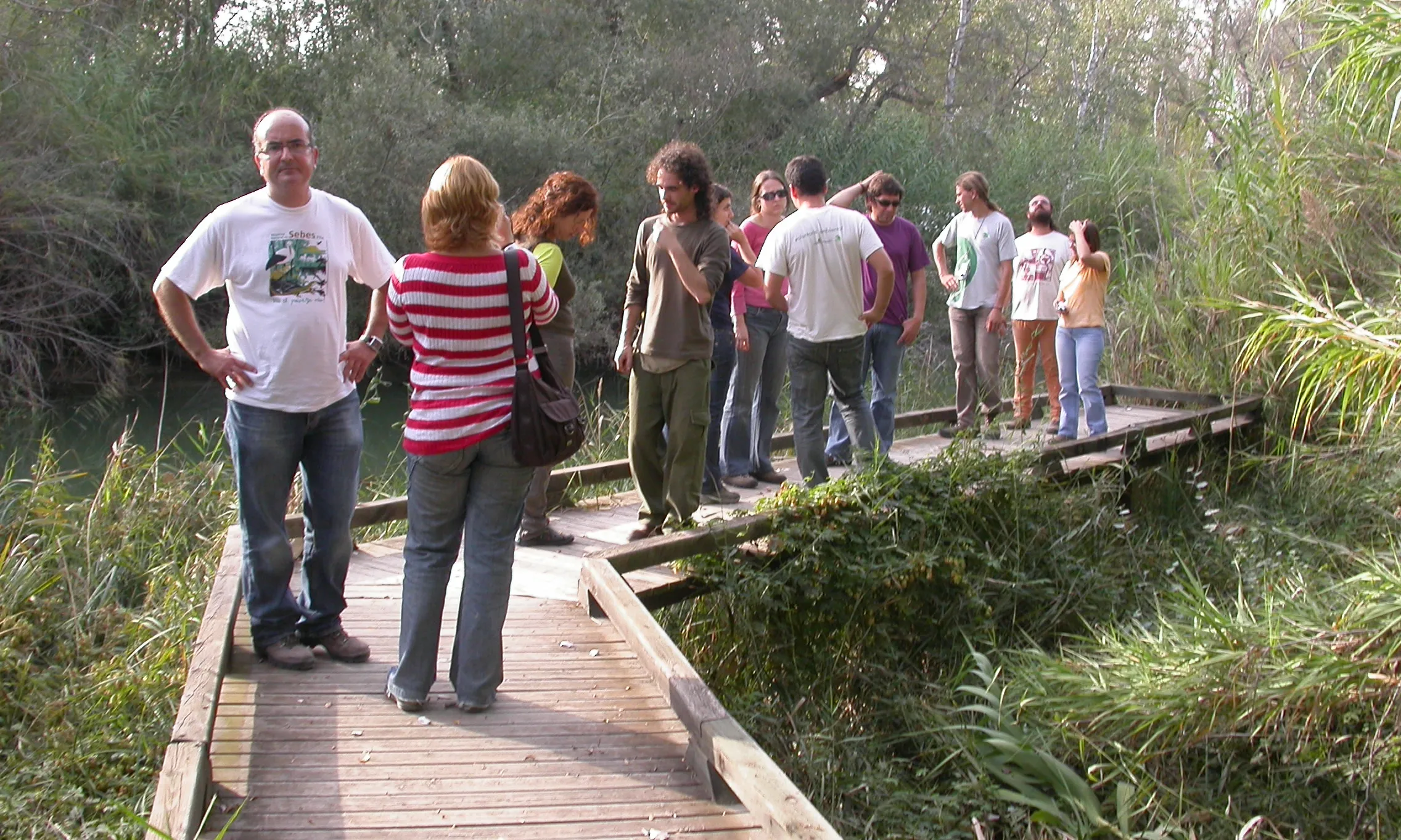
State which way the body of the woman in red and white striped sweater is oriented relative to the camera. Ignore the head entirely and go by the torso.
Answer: away from the camera

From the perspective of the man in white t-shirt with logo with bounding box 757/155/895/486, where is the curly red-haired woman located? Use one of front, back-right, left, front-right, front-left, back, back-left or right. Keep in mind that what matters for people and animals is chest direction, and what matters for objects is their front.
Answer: back-left

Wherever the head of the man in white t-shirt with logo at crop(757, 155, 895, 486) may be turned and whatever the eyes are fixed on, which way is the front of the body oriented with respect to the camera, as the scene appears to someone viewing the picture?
away from the camera

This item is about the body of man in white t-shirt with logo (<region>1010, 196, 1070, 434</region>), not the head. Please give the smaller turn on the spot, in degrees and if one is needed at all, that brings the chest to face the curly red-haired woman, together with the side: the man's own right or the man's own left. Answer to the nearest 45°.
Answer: approximately 45° to the man's own right

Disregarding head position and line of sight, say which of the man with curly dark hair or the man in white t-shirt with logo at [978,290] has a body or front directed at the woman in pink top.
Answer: the man in white t-shirt with logo

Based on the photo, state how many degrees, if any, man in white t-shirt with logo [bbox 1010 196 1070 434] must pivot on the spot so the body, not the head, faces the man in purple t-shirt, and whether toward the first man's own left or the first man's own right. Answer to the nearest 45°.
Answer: approximately 45° to the first man's own right

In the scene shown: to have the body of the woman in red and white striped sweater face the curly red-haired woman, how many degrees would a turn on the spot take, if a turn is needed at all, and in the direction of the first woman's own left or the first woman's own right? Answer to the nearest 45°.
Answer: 0° — they already face them

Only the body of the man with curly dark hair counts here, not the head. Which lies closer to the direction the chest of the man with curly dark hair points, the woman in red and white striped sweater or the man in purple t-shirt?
the woman in red and white striped sweater
